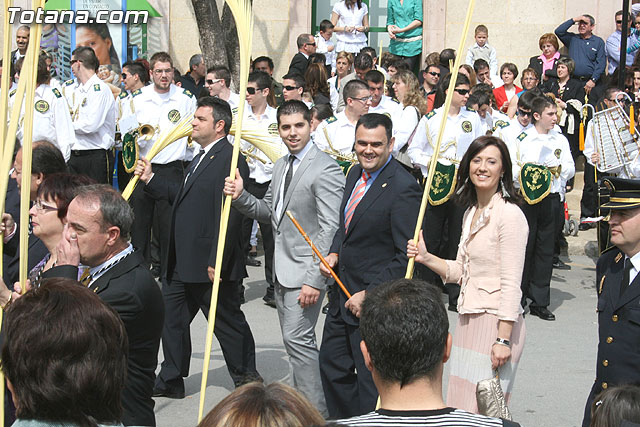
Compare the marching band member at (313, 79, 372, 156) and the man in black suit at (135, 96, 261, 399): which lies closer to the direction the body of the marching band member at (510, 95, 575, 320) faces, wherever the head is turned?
the man in black suit

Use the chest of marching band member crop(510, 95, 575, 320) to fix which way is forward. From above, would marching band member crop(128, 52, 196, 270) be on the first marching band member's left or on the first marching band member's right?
on the first marching band member's right

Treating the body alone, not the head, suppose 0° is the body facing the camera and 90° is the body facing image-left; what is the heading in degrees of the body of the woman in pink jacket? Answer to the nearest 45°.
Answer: approximately 45°

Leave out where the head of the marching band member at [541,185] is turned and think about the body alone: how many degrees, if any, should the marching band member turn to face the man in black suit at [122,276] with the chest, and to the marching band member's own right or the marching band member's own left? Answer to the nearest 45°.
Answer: approximately 45° to the marching band member's own right

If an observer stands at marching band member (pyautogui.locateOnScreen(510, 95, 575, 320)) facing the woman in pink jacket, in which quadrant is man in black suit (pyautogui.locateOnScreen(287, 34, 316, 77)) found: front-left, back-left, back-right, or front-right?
back-right

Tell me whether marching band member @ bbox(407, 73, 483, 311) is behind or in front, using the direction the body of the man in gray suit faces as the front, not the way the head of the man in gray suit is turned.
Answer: behind

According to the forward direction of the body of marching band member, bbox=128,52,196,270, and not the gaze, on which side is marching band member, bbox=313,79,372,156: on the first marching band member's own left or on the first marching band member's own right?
on the first marching band member's own left

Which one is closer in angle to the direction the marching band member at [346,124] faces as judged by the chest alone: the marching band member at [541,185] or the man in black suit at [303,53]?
the marching band member

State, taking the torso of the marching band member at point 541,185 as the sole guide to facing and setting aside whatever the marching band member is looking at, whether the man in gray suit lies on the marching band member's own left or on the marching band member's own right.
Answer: on the marching band member's own right
